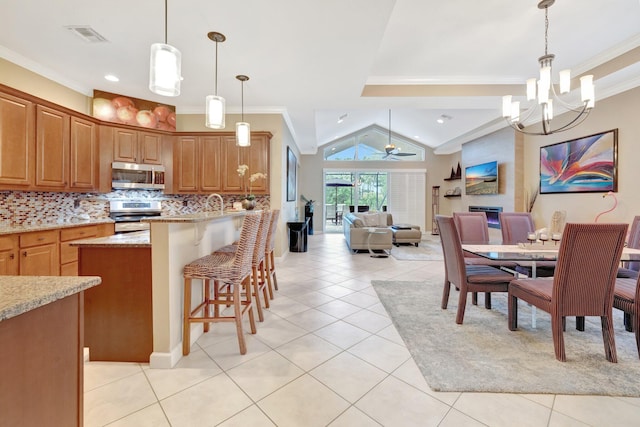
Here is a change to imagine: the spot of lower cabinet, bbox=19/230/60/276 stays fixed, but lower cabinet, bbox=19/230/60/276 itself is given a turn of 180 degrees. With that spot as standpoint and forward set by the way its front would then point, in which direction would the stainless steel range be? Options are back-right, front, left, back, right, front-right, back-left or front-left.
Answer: right

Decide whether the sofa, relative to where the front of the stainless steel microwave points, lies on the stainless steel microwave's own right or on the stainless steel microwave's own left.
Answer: on the stainless steel microwave's own left

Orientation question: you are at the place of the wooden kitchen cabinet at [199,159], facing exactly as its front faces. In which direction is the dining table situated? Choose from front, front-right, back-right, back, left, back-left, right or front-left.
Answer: front-left

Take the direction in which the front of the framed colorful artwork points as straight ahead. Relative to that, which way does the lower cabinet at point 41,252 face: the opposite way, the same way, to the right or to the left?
the opposite way

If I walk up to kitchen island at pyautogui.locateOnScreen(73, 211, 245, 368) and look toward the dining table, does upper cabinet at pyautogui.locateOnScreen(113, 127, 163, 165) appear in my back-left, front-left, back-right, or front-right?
back-left

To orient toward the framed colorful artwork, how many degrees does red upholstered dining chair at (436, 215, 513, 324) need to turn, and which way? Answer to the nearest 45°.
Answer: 0° — it already faces it

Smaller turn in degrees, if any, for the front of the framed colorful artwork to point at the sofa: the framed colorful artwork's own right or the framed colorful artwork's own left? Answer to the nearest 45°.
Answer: approximately 45° to the framed colorful artwork's own right

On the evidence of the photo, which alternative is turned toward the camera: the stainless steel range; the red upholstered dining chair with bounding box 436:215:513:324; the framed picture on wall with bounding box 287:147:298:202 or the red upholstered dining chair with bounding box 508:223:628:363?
the stainless steel range

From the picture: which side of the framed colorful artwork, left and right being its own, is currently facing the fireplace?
right

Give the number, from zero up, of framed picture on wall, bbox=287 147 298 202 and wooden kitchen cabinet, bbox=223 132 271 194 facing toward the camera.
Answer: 1

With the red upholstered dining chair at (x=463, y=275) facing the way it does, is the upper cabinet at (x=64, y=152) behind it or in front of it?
behind

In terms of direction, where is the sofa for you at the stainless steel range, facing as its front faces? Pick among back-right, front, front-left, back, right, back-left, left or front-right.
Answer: left

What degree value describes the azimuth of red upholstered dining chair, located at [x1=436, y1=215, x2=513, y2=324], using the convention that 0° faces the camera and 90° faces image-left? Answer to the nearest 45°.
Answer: approximately 225°

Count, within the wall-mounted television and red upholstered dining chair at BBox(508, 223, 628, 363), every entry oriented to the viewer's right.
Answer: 0

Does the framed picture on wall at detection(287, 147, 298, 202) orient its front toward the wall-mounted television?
yes
